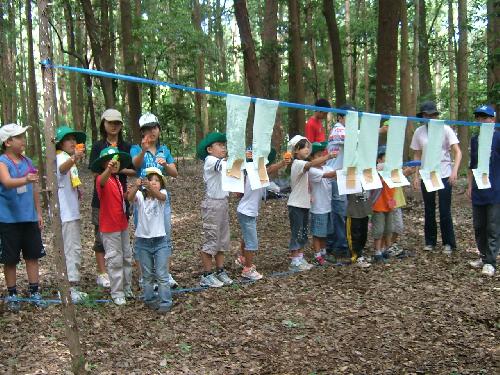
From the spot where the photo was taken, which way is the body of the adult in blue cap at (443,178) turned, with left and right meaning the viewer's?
facing the viewer

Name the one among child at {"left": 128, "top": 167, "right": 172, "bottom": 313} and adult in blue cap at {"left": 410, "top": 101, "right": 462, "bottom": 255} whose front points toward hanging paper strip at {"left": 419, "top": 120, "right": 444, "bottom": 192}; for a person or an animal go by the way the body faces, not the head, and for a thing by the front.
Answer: the adult in blue cap

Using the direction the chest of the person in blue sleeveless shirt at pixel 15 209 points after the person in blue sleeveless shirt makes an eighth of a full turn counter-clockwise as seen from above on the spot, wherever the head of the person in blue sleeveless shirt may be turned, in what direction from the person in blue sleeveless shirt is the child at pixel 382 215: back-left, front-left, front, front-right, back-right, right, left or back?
front

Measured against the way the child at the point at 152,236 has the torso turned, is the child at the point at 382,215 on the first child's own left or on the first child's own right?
on the first child's own left

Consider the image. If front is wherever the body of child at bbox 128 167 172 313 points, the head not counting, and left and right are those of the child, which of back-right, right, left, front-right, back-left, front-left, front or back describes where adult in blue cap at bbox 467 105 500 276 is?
left

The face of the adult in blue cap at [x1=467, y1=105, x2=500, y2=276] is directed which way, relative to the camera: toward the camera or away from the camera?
toward the camera

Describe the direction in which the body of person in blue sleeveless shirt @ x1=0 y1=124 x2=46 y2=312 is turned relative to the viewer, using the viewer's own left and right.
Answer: facing the viewer and to the right of the viewer

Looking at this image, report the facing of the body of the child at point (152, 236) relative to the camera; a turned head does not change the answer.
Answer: toward the camera

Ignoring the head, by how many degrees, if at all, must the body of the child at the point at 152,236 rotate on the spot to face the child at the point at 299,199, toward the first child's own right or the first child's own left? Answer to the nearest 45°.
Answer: approximately 135° to the first child's own left

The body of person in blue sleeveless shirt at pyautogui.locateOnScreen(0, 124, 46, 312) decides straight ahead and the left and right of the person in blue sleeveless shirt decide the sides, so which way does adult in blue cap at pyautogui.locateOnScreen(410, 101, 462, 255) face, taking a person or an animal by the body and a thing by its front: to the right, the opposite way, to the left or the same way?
to the right
